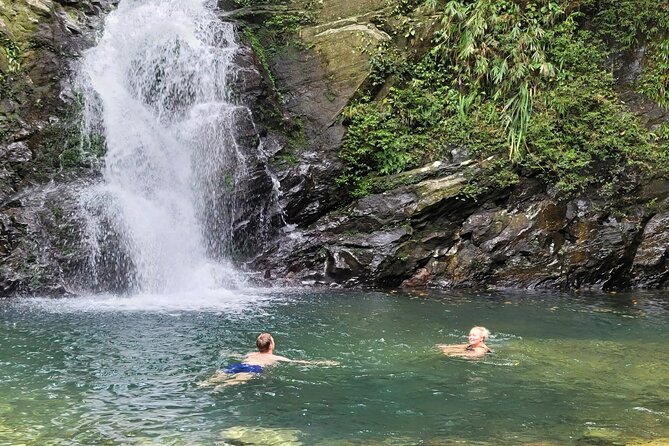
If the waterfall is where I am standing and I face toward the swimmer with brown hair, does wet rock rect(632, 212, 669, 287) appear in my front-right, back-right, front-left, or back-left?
front-left

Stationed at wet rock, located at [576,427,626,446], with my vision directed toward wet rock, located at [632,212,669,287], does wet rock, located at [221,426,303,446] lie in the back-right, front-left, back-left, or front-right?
back-left

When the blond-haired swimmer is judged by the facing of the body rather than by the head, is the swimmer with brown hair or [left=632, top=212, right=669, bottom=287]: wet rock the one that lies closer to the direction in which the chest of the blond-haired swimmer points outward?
the swimmer with brown hair

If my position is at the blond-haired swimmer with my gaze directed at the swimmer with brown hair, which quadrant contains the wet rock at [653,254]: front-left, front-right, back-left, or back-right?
back-right

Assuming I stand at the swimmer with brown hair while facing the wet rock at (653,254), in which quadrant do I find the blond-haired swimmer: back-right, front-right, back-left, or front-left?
front-right

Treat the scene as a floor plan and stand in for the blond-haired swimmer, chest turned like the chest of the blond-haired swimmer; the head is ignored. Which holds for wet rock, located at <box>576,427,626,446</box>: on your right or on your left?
on your left

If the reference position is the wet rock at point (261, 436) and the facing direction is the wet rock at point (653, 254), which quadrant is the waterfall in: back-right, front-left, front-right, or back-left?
front-left

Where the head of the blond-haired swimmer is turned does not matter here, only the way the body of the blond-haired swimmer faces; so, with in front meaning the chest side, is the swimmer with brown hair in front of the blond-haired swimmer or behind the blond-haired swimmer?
in front

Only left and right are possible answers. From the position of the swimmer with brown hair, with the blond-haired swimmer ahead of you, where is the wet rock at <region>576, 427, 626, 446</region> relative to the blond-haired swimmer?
right
